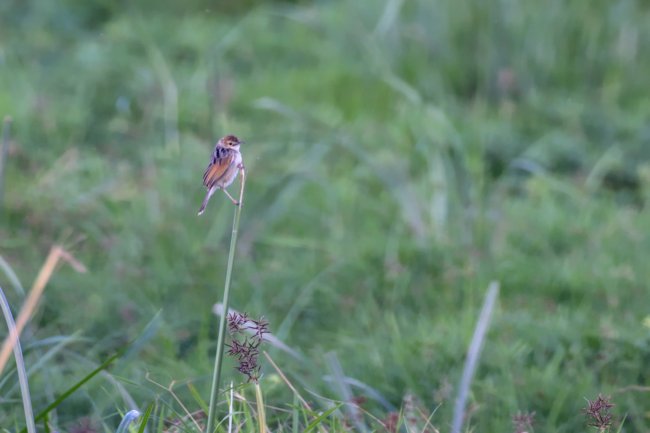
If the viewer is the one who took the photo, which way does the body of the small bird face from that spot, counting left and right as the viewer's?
facing to the right of the viewer
